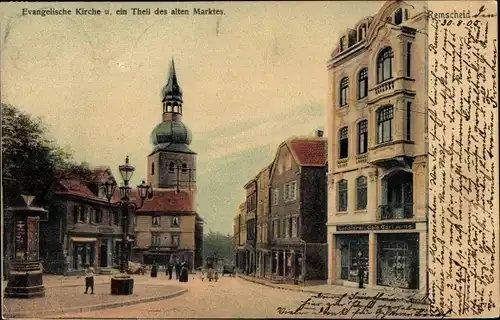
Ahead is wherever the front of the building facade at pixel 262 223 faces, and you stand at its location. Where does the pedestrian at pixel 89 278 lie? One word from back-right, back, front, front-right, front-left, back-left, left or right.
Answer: front

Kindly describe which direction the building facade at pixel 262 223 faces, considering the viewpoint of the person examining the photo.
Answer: facing to the left of the viewer

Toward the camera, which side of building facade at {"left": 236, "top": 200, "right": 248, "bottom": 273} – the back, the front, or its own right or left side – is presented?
left

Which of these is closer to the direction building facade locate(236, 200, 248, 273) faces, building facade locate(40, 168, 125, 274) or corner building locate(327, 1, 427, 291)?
the building facade

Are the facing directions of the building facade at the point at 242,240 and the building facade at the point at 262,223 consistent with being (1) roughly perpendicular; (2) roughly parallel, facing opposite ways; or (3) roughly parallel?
roughly parallel

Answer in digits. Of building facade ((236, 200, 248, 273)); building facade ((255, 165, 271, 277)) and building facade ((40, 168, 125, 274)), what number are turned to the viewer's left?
2

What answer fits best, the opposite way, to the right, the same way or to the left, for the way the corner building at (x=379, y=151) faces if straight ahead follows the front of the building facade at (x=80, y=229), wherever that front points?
to the right
